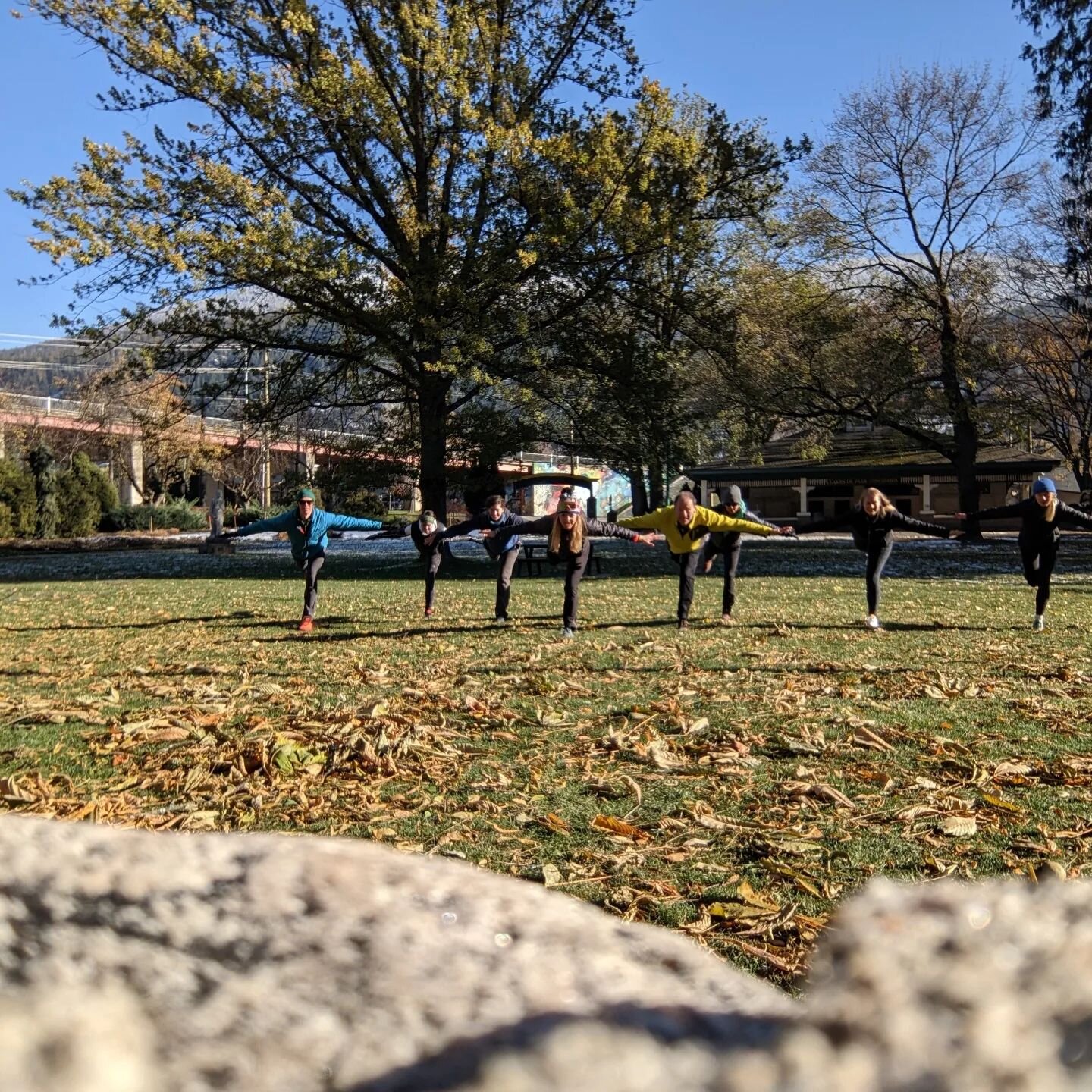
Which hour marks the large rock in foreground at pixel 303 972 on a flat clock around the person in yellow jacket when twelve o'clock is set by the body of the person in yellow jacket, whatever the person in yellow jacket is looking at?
The large rock in foreground is roughly at 12 o'clock from the person in yellow jacket.

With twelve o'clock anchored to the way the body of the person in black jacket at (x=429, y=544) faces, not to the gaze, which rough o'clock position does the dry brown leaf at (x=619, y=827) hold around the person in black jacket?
The dry brown leaf is roughly at 12 o'clock from the person in black jacket.

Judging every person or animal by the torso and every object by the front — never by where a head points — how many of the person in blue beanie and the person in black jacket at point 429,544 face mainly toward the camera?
2

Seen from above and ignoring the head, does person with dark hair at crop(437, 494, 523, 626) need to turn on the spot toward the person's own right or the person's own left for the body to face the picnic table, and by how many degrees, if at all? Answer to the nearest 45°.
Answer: approximately 180°

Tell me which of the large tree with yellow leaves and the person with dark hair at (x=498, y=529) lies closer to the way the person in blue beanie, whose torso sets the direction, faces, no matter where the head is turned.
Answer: the person with dark hair

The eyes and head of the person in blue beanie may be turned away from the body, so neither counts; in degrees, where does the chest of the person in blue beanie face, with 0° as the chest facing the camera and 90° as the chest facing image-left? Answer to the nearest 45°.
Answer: approximately 0°

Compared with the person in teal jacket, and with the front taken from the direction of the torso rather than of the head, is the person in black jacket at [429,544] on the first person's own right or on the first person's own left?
on the first person's own left

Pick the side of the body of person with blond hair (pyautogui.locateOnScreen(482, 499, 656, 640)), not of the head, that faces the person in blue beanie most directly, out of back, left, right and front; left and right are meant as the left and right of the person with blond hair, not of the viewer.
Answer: left

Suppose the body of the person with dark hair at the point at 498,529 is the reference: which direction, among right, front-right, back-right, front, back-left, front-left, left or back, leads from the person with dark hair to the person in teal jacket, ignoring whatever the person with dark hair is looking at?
right

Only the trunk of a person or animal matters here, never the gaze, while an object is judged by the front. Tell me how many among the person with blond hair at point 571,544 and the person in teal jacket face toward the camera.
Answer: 2

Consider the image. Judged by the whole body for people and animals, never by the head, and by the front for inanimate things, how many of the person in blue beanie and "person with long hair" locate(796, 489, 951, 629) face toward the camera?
2
